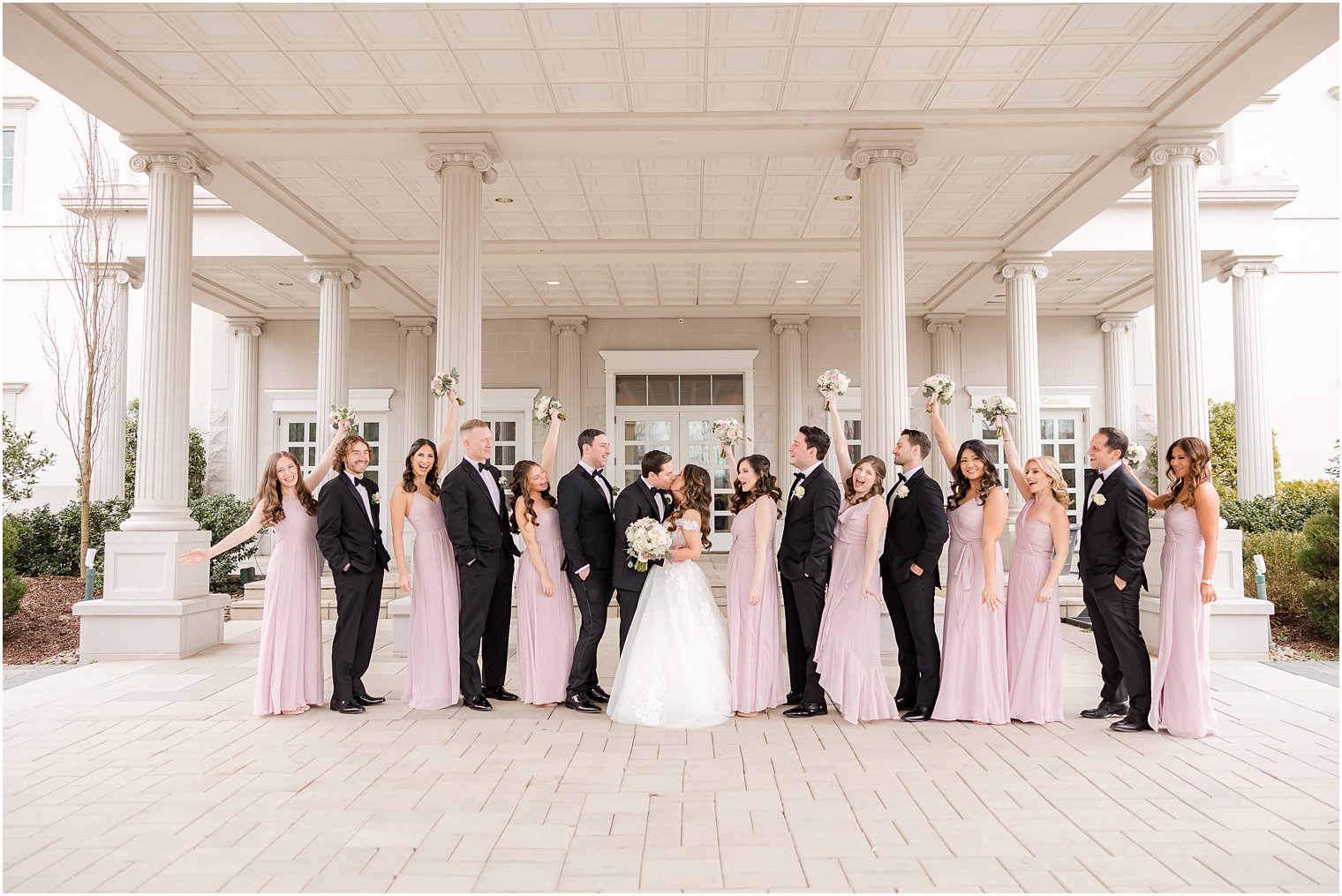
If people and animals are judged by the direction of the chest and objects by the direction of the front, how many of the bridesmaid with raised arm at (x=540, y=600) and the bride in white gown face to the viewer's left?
1

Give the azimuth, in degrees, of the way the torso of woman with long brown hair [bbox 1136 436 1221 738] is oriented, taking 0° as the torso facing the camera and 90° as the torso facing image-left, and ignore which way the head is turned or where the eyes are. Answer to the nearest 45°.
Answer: approximately 45°

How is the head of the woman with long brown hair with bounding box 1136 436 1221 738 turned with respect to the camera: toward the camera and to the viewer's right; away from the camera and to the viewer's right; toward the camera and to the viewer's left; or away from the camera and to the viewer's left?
toward the camera and to the viewer's left

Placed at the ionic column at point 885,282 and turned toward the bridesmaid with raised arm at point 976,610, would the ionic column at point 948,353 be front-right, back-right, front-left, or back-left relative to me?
back-left

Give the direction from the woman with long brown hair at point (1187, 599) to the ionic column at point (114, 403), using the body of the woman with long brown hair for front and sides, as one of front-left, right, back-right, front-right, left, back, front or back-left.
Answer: front-right

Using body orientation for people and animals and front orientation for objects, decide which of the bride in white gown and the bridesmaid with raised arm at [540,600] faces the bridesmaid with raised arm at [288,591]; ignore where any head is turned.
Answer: the bride in white gown

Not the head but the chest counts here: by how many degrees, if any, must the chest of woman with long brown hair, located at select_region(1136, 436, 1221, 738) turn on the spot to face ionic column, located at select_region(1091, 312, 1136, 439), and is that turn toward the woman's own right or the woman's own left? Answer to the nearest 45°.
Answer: approximately 135° to the woman's own right

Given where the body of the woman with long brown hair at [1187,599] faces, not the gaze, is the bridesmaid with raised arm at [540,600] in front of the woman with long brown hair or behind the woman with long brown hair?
in front

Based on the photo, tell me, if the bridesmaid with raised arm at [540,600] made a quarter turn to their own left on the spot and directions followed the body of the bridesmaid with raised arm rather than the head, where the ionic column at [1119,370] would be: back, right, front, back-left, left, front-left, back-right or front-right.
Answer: front

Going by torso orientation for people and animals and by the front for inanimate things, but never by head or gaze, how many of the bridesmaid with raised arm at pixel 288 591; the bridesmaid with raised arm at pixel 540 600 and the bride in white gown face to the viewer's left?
1

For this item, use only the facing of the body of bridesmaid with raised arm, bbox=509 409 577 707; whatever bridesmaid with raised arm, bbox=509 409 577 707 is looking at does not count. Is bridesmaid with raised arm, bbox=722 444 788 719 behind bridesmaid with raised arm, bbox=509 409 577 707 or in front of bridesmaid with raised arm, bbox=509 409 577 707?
in front

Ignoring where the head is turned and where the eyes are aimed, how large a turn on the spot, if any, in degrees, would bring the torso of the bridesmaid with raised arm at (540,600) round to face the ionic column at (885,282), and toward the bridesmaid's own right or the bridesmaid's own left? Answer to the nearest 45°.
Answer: approximately 90° to the bridesmaid's own left

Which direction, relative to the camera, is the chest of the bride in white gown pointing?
to the viewer's left

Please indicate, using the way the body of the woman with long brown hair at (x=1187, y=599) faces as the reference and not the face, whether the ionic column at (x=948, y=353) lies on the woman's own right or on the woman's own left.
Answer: on the woman's own right

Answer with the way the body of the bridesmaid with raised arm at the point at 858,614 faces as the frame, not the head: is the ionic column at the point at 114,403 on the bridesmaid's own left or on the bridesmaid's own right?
on the bridesmaid's own right

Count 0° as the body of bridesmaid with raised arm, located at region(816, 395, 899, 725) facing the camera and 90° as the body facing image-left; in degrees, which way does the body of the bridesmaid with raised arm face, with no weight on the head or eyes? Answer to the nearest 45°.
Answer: approximately 45°

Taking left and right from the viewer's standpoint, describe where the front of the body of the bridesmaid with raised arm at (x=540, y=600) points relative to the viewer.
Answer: facing the viewer and to the right of the viewer

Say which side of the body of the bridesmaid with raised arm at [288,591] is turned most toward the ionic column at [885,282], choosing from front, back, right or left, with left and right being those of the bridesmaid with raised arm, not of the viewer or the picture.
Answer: left

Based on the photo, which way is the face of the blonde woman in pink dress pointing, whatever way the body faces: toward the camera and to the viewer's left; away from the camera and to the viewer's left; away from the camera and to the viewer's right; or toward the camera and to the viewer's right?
toward the camera and to the viewer's left

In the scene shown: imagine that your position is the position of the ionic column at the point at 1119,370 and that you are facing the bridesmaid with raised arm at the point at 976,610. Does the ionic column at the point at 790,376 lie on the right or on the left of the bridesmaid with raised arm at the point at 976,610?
right

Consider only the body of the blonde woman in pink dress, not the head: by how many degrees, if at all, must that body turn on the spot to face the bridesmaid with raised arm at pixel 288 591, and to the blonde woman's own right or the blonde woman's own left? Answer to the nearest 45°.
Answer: approximately 45° to the blonde woman's own right
